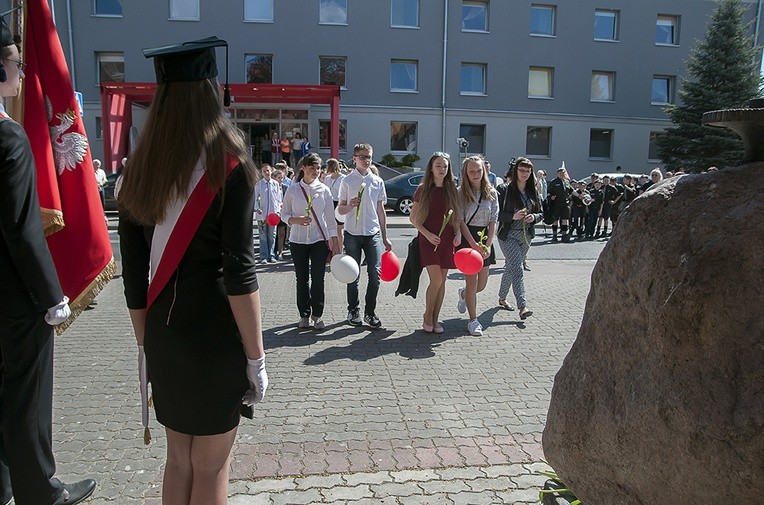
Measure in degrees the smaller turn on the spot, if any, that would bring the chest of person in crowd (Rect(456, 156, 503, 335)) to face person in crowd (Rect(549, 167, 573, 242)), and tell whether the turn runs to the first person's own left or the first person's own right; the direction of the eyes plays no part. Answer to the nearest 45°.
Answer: approximately 180°

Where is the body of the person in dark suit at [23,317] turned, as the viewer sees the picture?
to the viewer's right

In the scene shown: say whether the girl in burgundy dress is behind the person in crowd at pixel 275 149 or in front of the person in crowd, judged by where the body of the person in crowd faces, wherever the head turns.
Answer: in front

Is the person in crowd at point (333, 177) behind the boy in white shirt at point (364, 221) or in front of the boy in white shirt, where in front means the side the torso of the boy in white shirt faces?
behind

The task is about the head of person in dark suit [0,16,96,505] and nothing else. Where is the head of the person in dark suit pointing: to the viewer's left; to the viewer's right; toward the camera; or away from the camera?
to the viewer's right

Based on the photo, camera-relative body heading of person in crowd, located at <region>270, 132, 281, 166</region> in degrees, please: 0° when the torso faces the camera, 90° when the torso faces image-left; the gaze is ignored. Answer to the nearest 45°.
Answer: approximately 0°

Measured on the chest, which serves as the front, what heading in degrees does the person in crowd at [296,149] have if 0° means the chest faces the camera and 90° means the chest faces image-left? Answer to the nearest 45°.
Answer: approximately 0°
